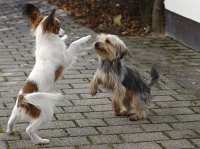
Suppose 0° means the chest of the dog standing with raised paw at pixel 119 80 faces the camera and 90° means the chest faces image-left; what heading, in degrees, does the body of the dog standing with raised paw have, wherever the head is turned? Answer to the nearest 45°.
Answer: approximately 45°

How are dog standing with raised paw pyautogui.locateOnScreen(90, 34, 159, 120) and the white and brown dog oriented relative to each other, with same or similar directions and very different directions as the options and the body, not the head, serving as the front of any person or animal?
very different directions

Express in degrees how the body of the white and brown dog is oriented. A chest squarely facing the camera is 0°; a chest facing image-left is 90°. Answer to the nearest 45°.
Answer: approximately 225°

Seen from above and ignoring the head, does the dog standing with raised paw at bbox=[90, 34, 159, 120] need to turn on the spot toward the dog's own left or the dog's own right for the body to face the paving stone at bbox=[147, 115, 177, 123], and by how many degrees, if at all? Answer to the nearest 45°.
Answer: approximately 135° to the dog's own left

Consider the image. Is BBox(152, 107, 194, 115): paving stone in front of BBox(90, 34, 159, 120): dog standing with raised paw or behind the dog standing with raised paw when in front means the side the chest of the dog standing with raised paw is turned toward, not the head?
behind

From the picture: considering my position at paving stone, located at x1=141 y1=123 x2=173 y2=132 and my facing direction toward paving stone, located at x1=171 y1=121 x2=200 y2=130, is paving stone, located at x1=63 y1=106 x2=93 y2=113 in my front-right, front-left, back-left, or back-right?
back-left

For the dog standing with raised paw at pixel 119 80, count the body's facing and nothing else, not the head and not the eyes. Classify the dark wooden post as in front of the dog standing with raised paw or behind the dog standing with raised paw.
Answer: behind
